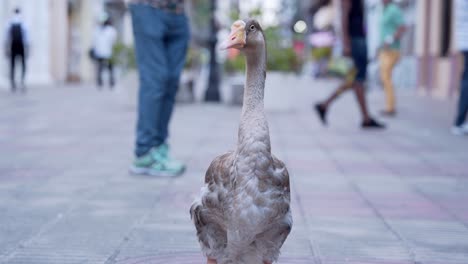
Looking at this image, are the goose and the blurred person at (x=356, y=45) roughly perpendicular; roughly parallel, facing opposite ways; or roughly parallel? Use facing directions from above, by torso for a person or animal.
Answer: roughly perpendicular

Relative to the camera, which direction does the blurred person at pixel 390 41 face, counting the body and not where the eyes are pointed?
to the viewer's left

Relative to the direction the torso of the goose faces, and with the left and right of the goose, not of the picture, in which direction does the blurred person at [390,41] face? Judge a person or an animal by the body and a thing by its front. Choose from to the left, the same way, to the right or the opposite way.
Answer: to the right

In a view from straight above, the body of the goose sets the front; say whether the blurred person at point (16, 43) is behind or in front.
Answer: behind
